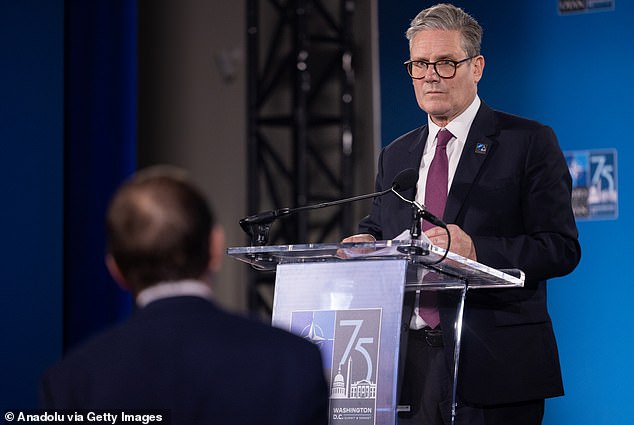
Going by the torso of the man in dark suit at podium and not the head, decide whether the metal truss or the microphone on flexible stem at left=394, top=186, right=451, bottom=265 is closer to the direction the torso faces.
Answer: the microphone on flexible stem

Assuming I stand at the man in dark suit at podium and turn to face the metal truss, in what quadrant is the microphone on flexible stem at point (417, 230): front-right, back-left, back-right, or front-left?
back-left

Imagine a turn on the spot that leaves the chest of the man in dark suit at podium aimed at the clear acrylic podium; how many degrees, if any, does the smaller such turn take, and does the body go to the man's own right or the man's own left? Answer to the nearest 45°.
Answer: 0° — they already face it

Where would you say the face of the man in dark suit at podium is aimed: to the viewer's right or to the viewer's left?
to the viewer's left

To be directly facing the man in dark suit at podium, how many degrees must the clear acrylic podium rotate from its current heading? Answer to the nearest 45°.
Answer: approximately 180°
